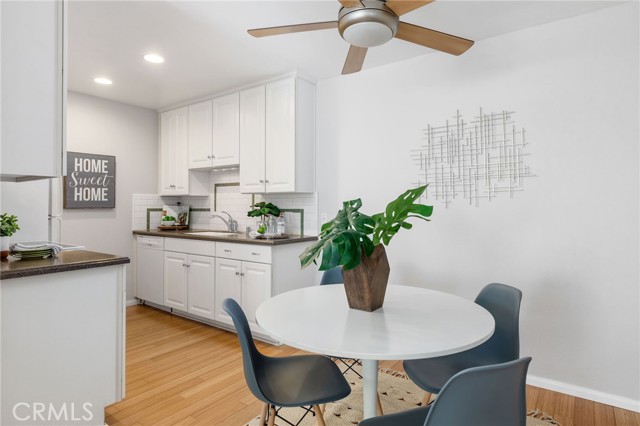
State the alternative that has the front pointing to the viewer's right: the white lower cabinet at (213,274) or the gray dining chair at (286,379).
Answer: the gray dining chair

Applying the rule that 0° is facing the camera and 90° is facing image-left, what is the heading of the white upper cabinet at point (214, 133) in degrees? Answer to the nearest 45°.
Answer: approximately 45°

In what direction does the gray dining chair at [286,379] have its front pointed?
to the viewer's right

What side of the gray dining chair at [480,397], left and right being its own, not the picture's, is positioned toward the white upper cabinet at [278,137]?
front

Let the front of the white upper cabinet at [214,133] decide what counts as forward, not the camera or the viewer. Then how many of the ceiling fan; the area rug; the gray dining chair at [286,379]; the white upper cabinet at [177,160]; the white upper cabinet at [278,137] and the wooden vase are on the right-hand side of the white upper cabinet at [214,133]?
1

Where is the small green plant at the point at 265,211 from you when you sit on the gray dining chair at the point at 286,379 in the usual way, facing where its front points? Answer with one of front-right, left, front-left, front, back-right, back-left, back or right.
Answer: left

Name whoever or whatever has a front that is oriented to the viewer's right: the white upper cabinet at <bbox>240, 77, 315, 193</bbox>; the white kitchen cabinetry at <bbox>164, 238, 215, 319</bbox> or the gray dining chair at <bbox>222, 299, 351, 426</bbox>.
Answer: the gray dining chair

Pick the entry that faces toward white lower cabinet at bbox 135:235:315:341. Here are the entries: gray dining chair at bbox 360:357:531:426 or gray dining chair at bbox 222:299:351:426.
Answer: gray dining chair at bbox 360:357:531:426

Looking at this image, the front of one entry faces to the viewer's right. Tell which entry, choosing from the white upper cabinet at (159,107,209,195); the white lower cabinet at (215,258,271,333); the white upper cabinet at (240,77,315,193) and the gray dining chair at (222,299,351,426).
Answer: the gray dining chair

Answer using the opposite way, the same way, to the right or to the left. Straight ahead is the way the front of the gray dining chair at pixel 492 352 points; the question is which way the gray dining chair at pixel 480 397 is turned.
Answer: to the right

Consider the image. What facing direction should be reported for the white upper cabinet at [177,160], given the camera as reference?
facing the viewer and to the left of the viewer

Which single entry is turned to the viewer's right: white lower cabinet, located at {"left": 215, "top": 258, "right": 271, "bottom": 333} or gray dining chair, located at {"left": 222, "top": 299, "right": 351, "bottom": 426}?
the gray dining chair

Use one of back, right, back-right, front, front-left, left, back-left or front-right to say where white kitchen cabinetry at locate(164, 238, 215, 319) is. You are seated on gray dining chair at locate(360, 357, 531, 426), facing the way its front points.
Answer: front

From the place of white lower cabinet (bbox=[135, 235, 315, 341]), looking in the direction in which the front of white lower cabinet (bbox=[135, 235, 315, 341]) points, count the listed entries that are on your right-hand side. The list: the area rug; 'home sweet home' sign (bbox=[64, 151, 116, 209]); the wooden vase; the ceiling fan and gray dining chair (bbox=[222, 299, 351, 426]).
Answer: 1

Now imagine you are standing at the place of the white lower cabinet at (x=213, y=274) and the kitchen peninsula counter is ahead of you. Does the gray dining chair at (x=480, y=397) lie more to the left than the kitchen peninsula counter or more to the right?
left

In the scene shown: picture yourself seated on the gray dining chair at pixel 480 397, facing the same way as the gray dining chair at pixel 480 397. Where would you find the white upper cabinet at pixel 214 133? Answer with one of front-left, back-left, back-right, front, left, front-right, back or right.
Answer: front
